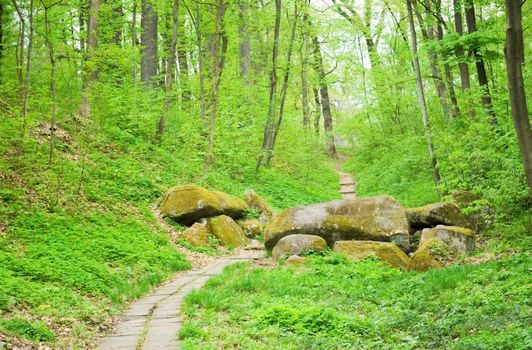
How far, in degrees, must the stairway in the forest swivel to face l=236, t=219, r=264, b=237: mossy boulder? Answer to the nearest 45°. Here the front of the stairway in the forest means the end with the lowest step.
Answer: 0° — it already faces it

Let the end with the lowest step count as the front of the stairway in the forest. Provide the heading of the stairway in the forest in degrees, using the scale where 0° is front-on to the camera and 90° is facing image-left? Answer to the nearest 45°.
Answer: approximately 0°

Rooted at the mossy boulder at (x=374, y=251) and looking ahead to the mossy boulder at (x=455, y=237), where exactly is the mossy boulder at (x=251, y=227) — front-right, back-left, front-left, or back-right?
back-left

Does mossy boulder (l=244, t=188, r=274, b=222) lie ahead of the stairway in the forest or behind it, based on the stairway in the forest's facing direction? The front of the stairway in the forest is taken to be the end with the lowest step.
ahead

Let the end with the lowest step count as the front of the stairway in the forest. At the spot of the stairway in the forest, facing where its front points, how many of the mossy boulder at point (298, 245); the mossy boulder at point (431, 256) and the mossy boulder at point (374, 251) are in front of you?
3

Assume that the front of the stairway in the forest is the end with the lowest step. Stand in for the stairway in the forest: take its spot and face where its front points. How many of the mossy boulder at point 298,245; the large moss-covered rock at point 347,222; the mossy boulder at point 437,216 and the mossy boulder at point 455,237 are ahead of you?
4

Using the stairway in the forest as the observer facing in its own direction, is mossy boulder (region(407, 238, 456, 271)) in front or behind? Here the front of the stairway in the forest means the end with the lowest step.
in front

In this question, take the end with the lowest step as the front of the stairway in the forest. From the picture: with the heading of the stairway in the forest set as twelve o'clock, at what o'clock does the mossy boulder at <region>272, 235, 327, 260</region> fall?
The mossy boulder is roughly at 12 o'clock from the stairway in the forest.

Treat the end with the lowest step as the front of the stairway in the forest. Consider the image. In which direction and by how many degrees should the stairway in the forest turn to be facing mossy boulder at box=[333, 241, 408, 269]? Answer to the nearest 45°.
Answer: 0° — it already faces it
